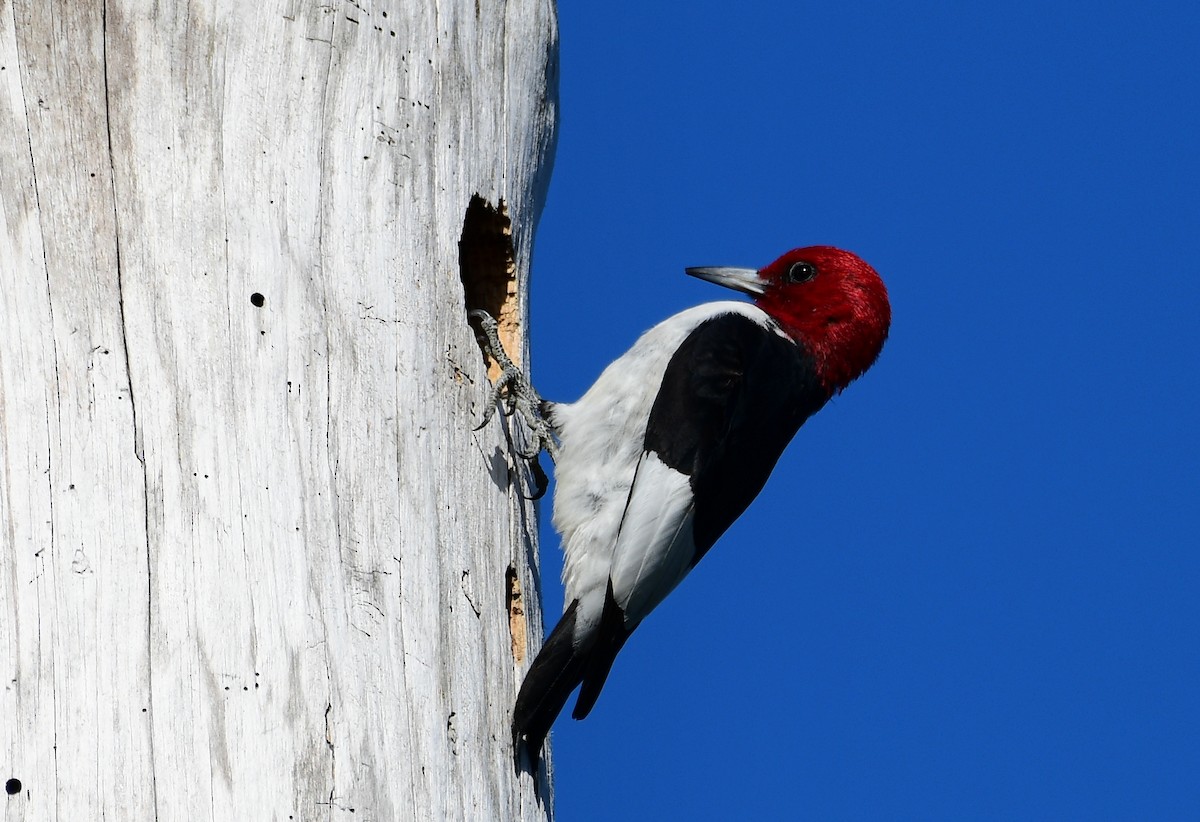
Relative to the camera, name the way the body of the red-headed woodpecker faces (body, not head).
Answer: to the viewer's left
